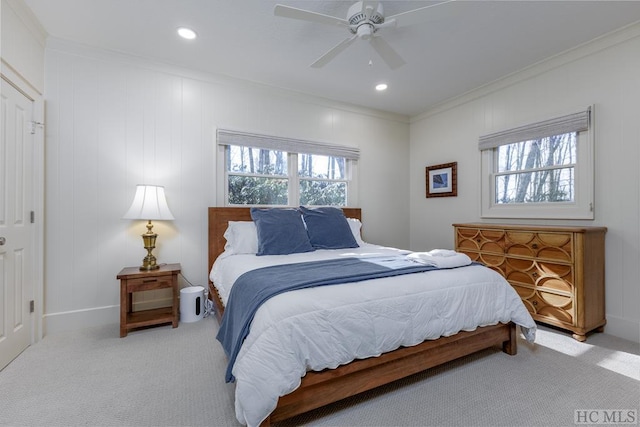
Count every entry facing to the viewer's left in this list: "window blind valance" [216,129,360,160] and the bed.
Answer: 0

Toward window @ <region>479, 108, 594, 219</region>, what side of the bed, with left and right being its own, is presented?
left

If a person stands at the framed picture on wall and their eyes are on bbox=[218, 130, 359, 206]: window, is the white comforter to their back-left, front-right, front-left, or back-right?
front-left

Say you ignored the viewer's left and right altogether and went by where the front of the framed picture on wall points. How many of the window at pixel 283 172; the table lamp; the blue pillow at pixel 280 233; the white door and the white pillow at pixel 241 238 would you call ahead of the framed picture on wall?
5

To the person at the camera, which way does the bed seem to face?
facing the viewer and to the right of the viewer

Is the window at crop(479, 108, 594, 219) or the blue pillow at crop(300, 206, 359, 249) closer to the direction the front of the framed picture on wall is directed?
the blue pillow

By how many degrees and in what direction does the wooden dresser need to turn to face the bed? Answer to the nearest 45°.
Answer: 0° — it already faces it

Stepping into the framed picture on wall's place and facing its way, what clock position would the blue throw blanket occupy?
The blue throw blanket is roughly at 11 o'clock from the framed picture on wall.

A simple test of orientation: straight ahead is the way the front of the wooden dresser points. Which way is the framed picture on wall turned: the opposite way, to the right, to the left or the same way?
the same way

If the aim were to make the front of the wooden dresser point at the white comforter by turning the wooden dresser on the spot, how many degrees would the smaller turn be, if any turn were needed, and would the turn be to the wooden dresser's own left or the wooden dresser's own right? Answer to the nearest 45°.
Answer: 0° — it already faces it

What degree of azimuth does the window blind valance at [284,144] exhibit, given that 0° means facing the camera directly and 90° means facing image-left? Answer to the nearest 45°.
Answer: approximately 315°

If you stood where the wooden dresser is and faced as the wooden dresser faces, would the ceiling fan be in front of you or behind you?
in front

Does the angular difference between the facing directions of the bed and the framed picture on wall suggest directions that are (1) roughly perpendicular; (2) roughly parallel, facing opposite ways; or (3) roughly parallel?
roughly perpendicular

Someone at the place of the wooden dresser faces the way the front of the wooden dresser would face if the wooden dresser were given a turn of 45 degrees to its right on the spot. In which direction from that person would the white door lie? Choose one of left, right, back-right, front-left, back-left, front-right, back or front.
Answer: front-left

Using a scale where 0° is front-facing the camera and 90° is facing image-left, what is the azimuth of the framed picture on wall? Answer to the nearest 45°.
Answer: approximately 45°

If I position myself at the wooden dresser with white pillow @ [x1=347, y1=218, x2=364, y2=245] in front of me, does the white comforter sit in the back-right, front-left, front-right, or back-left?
front-left

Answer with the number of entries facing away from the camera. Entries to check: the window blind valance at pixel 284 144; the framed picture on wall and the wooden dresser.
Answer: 0

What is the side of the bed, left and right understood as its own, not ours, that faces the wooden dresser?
left
